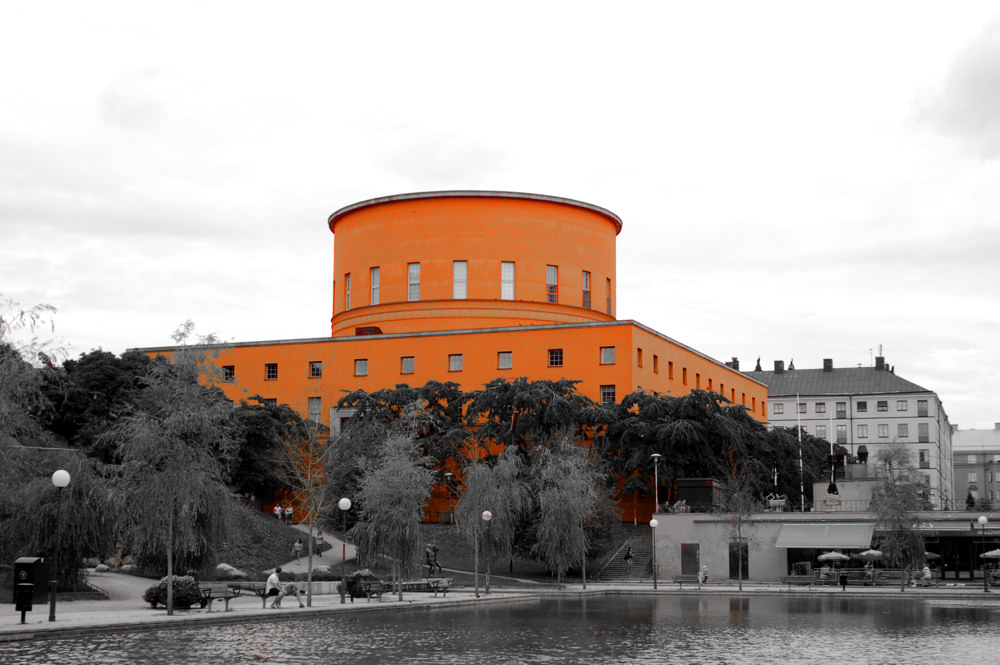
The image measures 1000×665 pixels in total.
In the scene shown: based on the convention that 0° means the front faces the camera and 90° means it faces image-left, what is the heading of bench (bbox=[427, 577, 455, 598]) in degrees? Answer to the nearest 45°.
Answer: approximately 0°

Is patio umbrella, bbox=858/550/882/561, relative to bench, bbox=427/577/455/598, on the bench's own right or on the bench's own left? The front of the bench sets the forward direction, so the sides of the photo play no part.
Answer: on the bench's own left

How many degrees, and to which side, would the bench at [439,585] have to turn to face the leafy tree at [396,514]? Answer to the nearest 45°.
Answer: approximately 45° to its right

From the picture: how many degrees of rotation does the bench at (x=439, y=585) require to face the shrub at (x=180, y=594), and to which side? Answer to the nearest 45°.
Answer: approximately 45° to its right

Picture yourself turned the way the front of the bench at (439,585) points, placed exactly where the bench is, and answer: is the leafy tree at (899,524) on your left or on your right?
on your left

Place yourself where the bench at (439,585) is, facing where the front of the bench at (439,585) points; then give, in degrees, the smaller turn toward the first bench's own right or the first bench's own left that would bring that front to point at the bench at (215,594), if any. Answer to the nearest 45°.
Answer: approximately 45° to the first bench's own right
